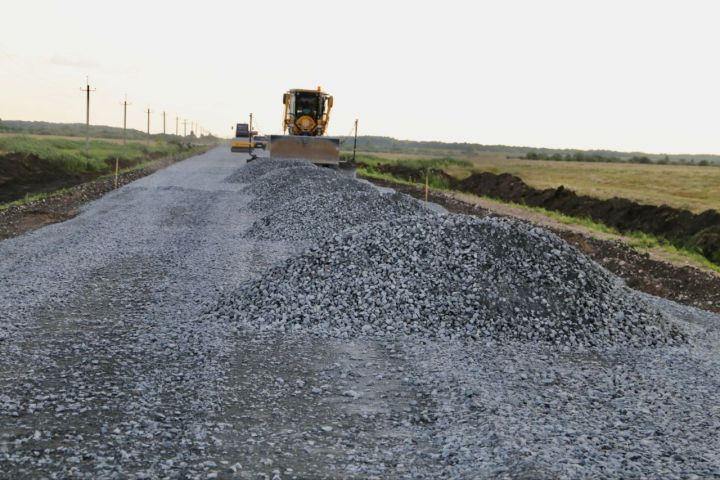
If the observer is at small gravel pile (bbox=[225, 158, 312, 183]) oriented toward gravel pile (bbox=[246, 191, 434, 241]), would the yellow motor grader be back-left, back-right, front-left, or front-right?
back-left

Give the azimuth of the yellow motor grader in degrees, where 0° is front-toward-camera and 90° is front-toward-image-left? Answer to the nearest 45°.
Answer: approximately 0°

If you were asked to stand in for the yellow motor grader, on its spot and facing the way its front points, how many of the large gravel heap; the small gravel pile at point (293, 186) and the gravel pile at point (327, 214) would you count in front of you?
3

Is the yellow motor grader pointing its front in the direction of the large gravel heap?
yes

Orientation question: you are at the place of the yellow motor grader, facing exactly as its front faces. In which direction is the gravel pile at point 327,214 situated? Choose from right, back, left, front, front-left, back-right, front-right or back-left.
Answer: front

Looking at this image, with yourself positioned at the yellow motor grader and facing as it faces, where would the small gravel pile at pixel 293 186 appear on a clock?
The small gravel pile is roughly at 12 o'clock from the yellow motor grader.
